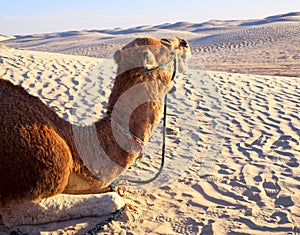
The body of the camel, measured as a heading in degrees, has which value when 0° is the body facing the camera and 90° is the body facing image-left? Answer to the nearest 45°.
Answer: approximately 270°
